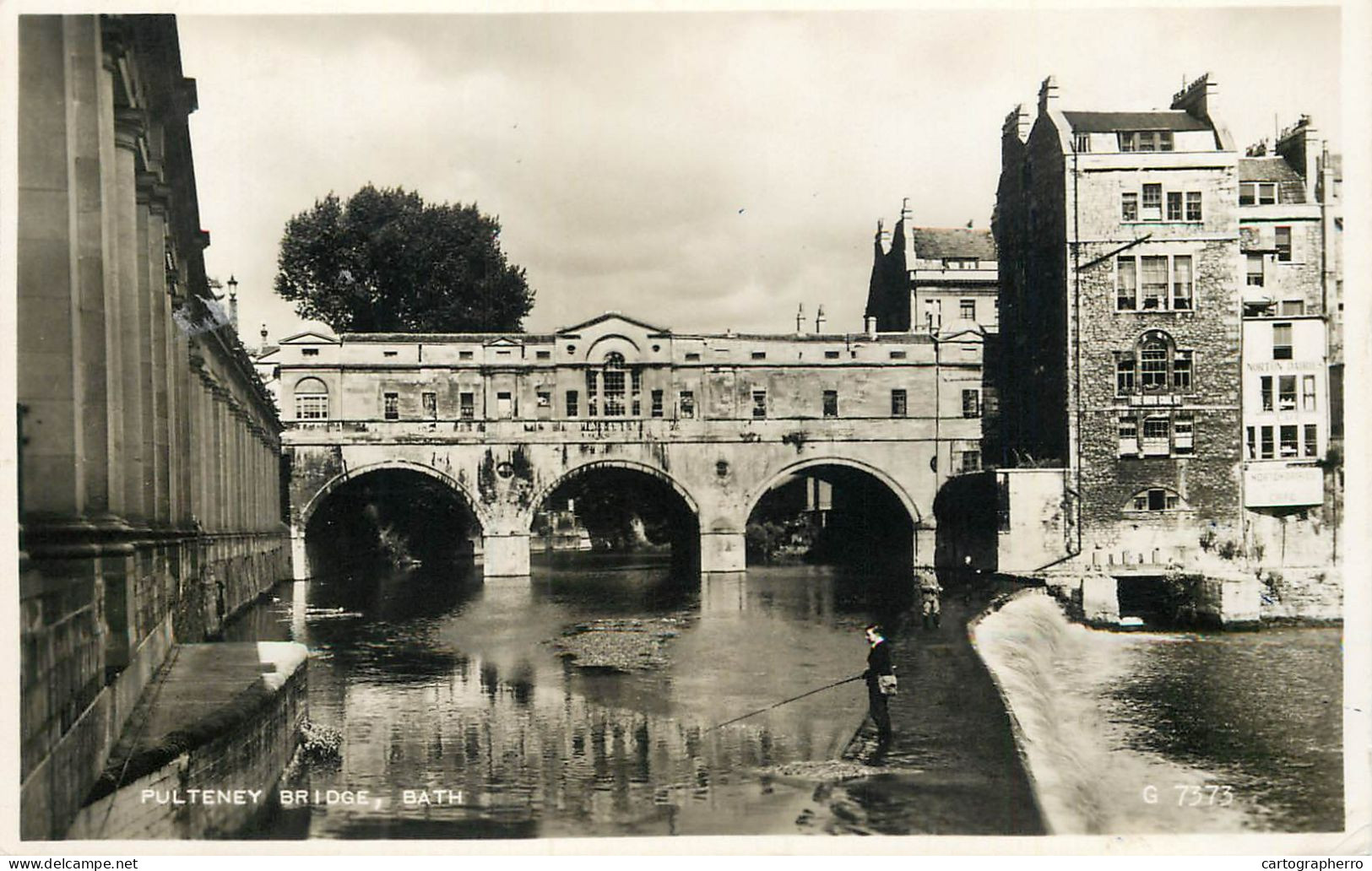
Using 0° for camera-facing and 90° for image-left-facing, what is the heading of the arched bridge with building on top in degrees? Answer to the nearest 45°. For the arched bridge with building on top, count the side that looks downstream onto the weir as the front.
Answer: approximately 0°

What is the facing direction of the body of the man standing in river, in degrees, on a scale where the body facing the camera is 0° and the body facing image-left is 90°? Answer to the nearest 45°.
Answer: approximately 90°

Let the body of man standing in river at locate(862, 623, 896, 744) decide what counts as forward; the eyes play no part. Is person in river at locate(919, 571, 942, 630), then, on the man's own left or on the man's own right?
on the man's own right

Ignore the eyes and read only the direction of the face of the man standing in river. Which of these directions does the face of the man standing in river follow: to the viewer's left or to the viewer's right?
to the viewer's left

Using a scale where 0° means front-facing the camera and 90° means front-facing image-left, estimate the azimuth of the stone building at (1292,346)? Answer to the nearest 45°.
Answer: approximately 0°

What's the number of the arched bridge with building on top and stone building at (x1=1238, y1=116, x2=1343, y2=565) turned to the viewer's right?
0

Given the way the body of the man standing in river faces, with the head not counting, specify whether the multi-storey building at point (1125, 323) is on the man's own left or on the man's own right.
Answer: on the man's own right

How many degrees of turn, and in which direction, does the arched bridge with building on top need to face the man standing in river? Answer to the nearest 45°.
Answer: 0° — it already faces them

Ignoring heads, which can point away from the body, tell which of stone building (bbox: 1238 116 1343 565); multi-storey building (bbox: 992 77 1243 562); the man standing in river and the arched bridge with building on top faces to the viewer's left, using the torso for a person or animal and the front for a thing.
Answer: the man standing in river
